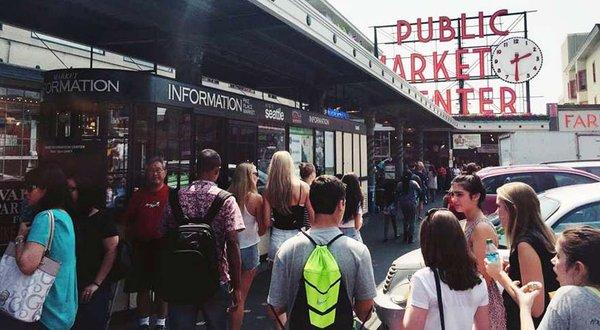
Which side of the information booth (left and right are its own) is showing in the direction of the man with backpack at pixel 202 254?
front

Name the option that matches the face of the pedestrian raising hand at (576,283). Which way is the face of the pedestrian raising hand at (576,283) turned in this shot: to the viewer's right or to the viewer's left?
to the viewer's left

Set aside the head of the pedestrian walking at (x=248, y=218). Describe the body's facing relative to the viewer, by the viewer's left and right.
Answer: facing away from the viewer and to the right of the viewer

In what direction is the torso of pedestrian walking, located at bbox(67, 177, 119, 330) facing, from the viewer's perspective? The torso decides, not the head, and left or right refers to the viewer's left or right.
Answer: facing the viewer and to the left of the viewer

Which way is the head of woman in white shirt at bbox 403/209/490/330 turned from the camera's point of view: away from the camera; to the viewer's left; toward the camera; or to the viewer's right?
away from the camera

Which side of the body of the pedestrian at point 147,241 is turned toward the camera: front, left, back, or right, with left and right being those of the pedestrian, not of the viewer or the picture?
front

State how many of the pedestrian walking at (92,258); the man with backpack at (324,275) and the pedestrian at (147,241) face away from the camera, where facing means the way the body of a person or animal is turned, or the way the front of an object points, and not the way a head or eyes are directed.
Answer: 1

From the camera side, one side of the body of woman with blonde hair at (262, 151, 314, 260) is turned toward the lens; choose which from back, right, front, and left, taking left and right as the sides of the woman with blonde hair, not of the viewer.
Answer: back

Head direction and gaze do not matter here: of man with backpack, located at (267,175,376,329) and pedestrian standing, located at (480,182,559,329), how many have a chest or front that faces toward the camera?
0

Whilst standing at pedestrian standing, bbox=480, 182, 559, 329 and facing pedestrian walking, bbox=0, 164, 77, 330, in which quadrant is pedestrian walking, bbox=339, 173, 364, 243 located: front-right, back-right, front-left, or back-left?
front-right

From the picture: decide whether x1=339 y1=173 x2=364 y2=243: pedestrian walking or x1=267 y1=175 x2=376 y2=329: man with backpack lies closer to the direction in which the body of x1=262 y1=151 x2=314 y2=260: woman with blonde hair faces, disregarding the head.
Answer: the pedestrian walking

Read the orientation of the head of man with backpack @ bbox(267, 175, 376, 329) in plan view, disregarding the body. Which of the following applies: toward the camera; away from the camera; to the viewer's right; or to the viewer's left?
away from the camera
